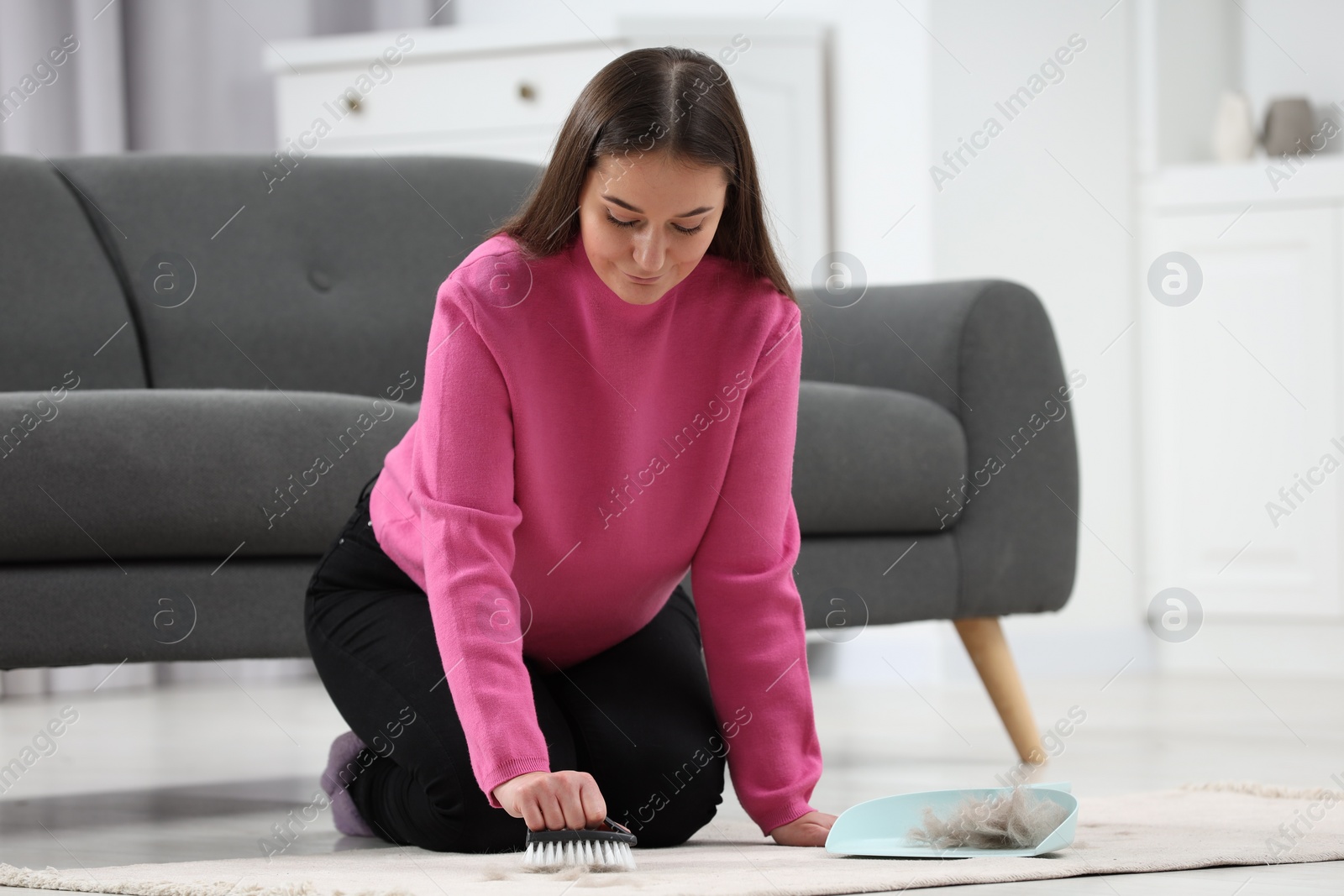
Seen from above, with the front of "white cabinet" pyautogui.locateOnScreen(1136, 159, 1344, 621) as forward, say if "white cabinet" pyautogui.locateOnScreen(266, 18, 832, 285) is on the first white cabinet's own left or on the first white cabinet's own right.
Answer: on the first white cabinet's own right

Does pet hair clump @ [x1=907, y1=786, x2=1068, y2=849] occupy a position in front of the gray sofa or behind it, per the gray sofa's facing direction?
in front

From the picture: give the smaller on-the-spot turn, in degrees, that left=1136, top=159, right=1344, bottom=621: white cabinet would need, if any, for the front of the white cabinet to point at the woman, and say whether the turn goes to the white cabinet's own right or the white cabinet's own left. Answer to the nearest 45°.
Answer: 0° — it already faces them

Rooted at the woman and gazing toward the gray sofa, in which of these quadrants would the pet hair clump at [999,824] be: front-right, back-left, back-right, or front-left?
back-right

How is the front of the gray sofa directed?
toward the camera

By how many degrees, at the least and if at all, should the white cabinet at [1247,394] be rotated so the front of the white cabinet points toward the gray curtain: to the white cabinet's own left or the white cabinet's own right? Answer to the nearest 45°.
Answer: approximately 90° to the white cabinet's own right

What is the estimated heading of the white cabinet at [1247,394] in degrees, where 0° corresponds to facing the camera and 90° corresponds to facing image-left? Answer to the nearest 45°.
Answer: approximately 0°

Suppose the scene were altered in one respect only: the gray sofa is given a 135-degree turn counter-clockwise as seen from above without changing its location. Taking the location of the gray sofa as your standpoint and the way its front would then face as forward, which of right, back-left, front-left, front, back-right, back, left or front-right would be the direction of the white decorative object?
front

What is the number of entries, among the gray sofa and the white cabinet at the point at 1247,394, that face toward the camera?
2

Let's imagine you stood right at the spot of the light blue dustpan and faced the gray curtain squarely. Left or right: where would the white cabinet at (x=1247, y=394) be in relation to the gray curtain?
right

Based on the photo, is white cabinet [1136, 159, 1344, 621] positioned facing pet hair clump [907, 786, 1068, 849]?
yes
